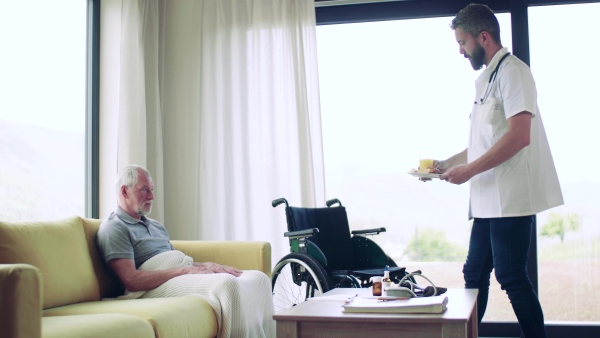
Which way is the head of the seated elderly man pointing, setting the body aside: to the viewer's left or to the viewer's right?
to the viewer's right

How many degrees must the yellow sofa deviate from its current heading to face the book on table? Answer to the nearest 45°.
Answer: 0° — it already faces it

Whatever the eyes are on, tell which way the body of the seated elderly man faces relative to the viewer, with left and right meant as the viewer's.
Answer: facing the viewer and to the right of the viewer

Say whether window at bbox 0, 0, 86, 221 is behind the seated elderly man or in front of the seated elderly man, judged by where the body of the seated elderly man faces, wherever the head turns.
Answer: behind

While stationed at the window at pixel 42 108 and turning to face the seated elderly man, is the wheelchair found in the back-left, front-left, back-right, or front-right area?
front-left

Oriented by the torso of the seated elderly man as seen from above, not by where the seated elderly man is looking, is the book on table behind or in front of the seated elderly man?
in front

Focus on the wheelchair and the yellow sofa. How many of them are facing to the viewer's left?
0
